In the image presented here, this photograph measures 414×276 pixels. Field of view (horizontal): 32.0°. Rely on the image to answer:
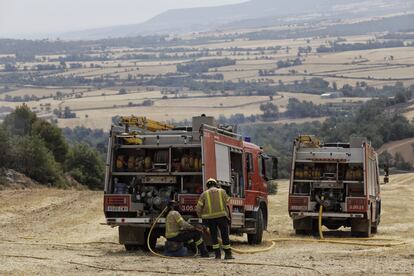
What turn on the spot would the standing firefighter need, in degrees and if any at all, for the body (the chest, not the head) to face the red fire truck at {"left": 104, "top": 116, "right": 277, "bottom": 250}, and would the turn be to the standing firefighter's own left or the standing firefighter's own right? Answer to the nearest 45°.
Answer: approximately 45° to the standing firefighter's own left

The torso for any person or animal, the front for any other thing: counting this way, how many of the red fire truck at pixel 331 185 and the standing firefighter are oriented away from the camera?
2

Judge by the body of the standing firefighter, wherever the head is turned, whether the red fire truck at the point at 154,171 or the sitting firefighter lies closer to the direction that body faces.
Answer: the red fire truck

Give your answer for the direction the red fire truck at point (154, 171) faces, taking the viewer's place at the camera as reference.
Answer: facing away from the viewer and to the right of the viewer

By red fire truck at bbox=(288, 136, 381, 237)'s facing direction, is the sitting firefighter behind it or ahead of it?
behind

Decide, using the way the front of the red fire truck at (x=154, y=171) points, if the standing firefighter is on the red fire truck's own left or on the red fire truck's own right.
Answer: on the red fire truck's own right

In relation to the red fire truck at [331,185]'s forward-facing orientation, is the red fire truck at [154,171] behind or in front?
behind

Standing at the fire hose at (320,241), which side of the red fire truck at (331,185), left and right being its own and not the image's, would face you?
back

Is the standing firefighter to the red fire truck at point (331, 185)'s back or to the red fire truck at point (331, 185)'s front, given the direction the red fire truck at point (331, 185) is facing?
to the back

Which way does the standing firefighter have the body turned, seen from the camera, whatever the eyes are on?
away from the camera

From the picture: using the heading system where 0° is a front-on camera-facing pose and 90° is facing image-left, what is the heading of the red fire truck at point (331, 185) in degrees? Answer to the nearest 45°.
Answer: approximately 180°

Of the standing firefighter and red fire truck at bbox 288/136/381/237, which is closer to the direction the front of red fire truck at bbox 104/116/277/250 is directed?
the red fire truck
